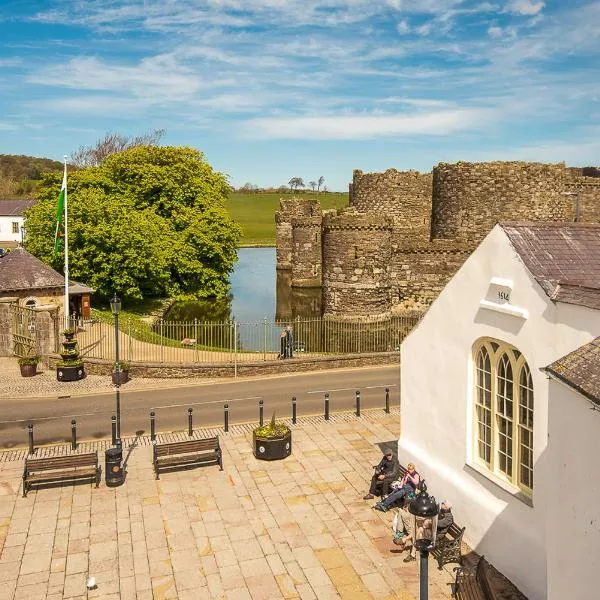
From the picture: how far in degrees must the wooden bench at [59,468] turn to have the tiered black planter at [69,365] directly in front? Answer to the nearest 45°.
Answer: approximately 135° to its left

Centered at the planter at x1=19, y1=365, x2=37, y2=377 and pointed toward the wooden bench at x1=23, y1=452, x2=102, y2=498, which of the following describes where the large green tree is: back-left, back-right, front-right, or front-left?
back-left

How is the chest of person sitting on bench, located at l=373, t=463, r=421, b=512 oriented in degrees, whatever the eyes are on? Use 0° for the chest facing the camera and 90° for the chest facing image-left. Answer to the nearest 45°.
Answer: approximately 45°

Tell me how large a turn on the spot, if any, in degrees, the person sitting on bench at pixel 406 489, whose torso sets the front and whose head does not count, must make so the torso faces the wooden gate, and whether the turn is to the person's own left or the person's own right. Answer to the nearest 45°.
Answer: approximately 90° to the person's own right

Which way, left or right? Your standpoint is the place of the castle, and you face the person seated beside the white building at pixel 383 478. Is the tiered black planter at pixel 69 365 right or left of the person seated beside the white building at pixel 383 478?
right
